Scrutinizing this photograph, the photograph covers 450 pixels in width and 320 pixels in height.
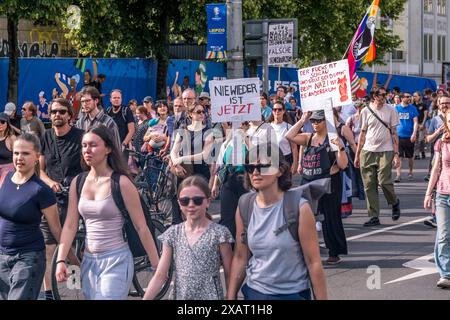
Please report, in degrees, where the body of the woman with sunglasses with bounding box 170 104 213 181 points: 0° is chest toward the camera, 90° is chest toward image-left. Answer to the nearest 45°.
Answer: approximately 0°

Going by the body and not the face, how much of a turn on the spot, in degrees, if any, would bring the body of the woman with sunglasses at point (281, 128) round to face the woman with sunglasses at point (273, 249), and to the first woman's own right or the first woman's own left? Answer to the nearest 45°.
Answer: approximately 45° to the first woman's own left

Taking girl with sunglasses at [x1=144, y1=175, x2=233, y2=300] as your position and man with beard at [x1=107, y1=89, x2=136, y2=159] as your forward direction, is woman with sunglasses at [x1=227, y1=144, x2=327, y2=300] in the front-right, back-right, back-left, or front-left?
back-right

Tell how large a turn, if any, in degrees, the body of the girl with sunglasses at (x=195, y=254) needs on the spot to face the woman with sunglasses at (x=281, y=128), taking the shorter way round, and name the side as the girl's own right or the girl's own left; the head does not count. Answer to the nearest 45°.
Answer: approximately 180°

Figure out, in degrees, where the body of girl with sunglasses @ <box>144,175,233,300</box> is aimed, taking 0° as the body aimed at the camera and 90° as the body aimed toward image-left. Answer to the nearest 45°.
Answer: approximately 0°

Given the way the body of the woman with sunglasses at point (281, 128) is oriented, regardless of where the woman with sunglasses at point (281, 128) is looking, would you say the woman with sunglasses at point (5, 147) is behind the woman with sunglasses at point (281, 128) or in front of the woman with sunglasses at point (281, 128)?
in front

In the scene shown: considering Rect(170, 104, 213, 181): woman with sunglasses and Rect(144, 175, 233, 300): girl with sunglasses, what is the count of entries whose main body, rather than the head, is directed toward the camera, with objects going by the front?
2

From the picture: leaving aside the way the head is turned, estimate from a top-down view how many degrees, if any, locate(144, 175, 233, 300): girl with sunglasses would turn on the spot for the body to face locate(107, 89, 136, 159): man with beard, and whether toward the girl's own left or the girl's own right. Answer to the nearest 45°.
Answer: approximately 180°

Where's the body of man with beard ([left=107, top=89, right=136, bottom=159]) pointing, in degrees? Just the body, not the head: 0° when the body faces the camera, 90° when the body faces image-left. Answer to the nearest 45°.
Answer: approximately 45°

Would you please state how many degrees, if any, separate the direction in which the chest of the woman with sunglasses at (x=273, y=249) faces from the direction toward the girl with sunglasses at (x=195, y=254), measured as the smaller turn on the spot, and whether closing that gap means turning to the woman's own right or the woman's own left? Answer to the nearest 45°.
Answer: approximately 45° to the woman's own right
